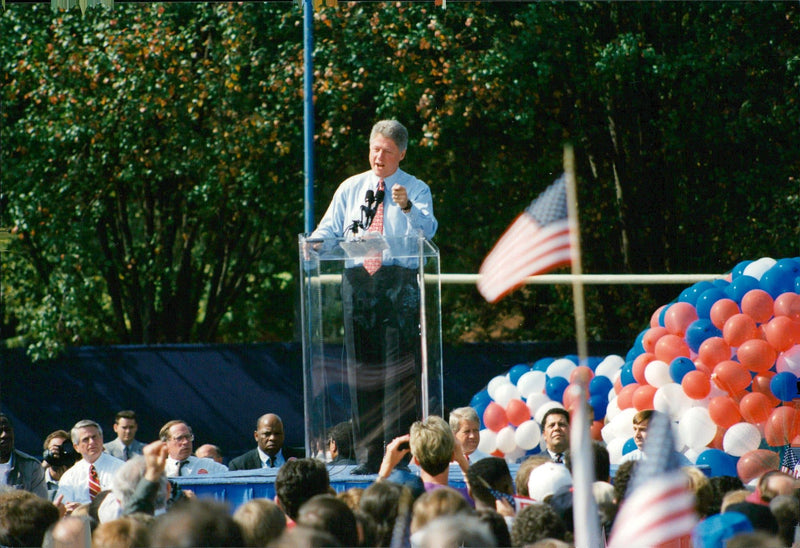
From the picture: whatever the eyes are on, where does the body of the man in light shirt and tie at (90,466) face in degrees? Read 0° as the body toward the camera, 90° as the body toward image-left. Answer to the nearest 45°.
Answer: approximately 315°

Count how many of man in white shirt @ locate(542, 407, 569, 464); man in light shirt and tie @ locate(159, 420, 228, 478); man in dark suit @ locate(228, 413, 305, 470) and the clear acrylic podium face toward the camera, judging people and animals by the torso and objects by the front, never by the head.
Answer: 4

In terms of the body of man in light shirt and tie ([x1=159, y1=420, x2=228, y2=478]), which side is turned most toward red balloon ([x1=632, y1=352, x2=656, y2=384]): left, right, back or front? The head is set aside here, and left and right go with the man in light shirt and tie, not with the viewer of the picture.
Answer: left

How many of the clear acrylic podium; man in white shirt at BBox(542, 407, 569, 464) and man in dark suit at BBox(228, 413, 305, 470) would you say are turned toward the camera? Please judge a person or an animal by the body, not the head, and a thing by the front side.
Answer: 3

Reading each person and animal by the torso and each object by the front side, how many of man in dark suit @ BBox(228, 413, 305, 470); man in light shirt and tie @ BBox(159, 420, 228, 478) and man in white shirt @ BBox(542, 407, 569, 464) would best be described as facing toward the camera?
3

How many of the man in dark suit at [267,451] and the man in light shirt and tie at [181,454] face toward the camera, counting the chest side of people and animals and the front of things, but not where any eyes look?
2

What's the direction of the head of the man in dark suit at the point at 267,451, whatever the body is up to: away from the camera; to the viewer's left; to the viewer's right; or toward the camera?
toward the camera

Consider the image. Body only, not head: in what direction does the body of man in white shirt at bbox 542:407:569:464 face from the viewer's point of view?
toward the camera

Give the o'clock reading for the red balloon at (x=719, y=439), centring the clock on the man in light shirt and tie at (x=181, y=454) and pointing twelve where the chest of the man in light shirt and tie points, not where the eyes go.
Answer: The red balloon is roughly at 9 o'clock from the man in light shirt and tie.

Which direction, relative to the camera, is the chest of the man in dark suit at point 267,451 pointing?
toward the camera

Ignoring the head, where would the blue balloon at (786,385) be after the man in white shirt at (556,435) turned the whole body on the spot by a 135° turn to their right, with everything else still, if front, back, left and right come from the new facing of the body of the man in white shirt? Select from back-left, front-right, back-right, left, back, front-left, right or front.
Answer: right

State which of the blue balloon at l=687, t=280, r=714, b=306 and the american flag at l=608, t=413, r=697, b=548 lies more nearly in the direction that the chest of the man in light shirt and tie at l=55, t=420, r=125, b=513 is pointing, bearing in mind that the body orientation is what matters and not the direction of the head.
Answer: the american flag

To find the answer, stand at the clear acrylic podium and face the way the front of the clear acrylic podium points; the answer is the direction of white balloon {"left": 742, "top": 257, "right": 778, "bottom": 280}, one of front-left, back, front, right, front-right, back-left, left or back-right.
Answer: back-left

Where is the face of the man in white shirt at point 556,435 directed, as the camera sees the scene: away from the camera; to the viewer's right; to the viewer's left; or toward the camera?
toward the camera

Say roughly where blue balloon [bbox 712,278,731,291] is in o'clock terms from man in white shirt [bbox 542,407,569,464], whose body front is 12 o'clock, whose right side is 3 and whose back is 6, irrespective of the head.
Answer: The blue balloon is roughly at 7 o'clock from the man in white shirt.

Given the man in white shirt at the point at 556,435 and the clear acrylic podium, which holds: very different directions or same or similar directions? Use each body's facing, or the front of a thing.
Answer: same or similar directions
